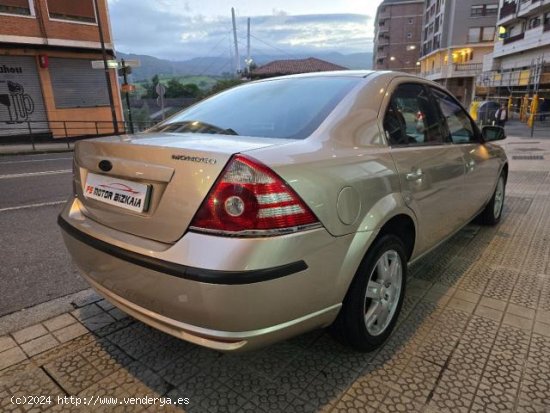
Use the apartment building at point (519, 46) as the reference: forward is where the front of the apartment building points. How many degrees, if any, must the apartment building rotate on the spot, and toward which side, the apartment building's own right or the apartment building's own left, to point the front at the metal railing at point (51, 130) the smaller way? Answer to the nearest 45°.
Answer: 0° — it already faces it

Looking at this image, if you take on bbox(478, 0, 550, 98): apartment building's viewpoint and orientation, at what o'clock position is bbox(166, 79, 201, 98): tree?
The tree is roughly at 1 o'clock from the apartment building.

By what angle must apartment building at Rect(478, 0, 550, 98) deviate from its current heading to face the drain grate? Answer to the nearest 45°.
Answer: approximately 45° to its left

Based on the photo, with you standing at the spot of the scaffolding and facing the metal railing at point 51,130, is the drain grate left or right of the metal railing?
left

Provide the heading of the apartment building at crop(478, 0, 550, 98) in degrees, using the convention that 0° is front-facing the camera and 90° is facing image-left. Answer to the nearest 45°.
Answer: approximately 45°
